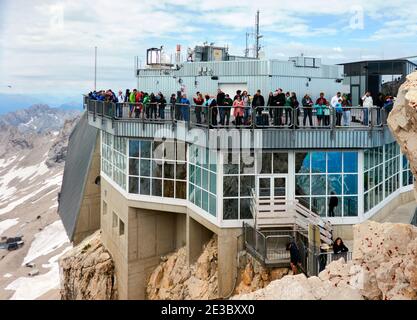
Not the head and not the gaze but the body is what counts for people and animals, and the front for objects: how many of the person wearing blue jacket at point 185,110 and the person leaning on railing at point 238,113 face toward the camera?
2

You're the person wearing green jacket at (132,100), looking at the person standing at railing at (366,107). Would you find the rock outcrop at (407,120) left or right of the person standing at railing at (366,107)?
right

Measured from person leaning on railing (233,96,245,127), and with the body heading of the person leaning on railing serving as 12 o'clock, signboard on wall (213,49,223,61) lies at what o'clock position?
The signboard on wall is roughly at 6 o'clock from the person leaning on railing.

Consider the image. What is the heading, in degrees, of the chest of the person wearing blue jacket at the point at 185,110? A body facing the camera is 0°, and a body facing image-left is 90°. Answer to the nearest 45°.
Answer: approximately 0°

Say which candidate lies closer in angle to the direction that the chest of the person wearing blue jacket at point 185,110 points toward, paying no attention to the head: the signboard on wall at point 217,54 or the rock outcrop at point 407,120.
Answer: the rock outcrop

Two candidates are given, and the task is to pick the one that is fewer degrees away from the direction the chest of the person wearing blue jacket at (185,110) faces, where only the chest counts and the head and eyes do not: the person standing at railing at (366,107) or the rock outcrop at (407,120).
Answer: the rock outcrop

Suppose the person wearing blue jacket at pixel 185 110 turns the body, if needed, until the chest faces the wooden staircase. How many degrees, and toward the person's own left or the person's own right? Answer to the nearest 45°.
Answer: approximately 45° to the person's own left
